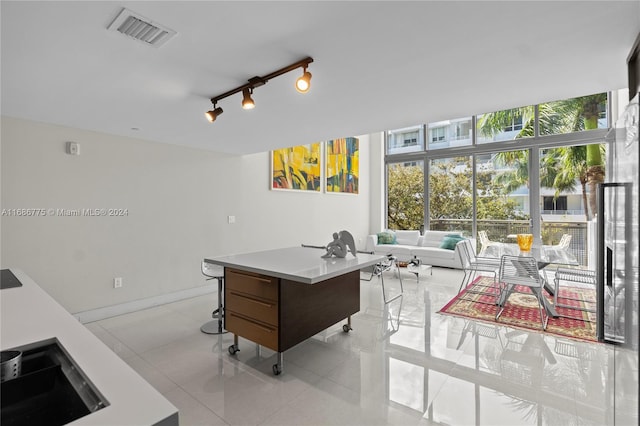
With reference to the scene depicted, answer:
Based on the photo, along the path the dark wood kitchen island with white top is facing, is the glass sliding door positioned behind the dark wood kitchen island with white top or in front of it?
behind

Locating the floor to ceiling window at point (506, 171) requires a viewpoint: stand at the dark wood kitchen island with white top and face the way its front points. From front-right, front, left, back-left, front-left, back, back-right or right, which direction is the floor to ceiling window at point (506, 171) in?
back

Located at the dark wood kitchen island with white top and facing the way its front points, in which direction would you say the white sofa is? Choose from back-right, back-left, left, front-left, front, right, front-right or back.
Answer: back

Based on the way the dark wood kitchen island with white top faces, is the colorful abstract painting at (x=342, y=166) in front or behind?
behind

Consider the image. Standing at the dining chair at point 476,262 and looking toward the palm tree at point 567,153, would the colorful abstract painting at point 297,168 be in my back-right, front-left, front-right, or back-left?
back-left

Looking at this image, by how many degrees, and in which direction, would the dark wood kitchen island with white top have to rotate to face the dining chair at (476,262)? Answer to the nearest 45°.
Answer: approximately 180°

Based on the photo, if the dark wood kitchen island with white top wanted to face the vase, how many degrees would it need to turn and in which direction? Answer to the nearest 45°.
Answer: approximately 180°

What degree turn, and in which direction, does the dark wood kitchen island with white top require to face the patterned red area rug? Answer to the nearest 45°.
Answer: approximately 135° to its left

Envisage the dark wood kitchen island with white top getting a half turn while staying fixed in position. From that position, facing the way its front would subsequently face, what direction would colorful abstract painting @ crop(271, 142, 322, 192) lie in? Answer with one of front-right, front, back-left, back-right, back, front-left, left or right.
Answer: front-left

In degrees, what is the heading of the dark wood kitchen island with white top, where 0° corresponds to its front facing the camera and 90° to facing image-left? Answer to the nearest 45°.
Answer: approximately 45°

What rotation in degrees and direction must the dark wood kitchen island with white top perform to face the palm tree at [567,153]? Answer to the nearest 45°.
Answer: approximately 180°

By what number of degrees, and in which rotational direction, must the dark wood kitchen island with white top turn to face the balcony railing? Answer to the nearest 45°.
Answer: approximately 180°

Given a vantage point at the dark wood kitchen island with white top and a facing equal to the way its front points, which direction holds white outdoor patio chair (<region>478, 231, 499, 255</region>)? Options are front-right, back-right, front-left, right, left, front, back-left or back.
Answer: back
